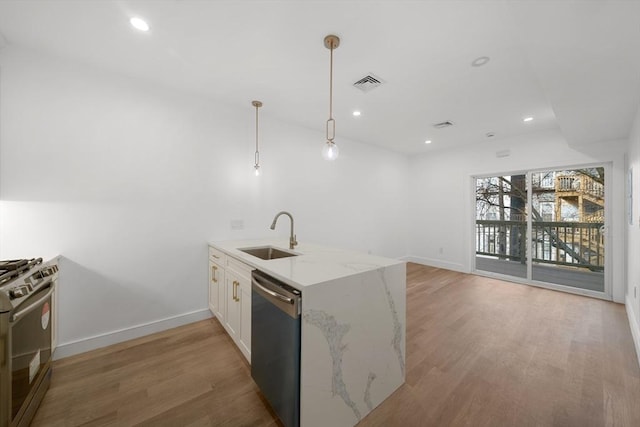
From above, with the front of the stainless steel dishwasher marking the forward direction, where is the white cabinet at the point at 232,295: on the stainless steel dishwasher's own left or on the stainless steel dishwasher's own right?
on the stainless steel dishwasher's own right

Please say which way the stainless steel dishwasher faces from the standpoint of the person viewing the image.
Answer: facing the viewer and to the left of the viewer

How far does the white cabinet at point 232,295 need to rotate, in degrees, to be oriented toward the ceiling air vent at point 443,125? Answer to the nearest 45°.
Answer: approximately 180°

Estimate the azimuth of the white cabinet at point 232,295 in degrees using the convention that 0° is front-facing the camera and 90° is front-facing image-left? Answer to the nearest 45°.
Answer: approximately 90°

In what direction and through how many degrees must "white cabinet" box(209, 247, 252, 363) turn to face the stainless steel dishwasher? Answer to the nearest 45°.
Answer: approximately 90° to its left

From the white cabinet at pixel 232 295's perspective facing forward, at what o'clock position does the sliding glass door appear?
The sliding glass door is roughly at 6 o'clock from the white cabinet.

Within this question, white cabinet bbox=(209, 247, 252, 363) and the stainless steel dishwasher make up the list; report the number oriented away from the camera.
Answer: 0
